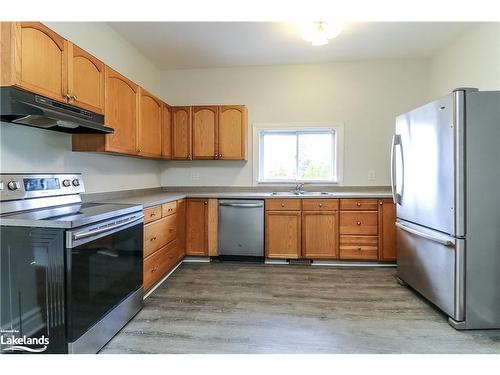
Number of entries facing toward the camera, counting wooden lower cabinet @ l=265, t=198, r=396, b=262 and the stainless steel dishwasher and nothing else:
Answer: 2

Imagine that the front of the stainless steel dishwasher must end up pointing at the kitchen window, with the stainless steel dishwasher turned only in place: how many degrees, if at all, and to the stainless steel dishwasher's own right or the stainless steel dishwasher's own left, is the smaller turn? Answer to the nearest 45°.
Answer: approximately 135° to the stainless steel dishwasher's own left

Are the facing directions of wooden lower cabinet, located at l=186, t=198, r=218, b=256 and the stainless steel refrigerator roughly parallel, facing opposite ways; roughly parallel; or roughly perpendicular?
roughly perpendicular

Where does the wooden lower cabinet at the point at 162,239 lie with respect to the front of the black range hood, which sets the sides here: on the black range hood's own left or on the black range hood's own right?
on the black range hood's own left

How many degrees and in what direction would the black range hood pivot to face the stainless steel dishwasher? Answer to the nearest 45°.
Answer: approximately 90° to its left

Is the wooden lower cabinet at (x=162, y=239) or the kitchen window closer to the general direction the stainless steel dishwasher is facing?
the wooden lower cabinet
